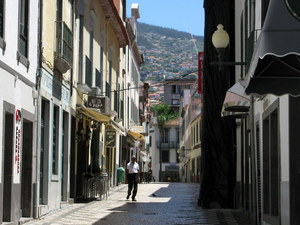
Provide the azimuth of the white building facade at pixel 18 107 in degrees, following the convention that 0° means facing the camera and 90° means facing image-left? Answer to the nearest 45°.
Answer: approximately 270°

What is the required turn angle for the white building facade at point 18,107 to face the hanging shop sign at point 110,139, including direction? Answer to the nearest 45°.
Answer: approximately 90° to its left

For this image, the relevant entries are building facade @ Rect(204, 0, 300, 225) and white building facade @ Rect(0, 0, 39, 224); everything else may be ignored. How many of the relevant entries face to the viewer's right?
1

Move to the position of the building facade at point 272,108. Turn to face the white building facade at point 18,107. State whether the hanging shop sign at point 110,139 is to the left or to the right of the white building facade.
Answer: right

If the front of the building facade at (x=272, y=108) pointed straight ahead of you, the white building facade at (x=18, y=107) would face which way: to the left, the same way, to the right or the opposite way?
the opposite way

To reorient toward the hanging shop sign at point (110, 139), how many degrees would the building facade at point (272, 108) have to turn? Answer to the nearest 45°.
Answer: approximately 90° to its right

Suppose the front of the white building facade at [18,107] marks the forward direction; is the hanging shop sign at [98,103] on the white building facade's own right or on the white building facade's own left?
on the white building facade's own left

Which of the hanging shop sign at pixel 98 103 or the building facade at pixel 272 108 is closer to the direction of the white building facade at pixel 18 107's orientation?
the building facade

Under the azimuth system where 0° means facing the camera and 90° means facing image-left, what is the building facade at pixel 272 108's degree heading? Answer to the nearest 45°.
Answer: approximately 90°
